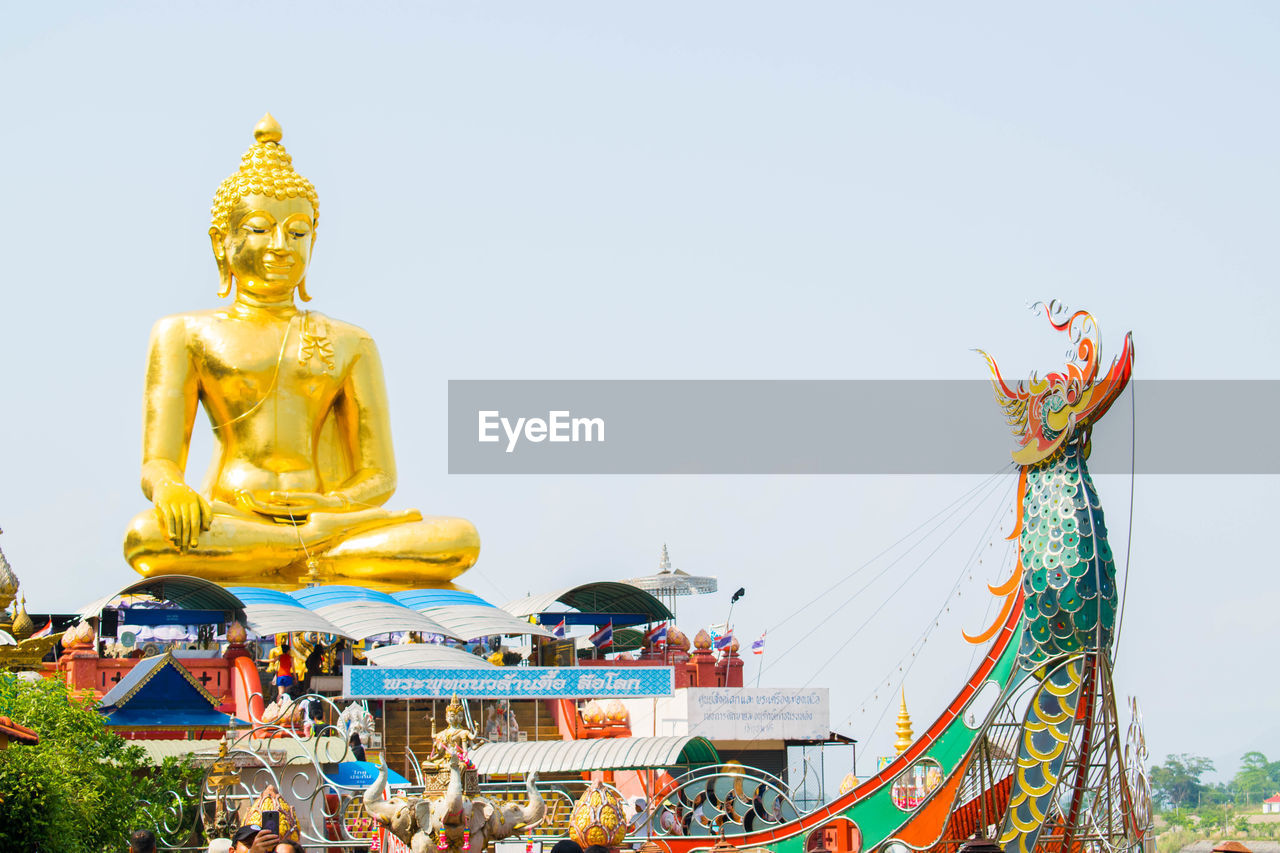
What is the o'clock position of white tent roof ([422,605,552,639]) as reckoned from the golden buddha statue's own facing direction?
The white tent roof is roughly at 11 o'clock from the golden buddha statue.

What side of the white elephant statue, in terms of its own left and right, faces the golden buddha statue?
back

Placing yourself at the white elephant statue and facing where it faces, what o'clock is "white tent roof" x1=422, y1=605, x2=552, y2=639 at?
The white tent roof is roughly at 6 o'clock from the white elephant statue.

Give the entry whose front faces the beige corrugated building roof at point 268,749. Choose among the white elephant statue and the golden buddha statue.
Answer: the golden buddha statue

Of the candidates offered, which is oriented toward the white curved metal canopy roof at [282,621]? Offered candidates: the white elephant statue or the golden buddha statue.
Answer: the golden buddha statue

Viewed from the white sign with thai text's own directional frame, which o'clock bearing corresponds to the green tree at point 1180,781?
The green tree is roughly at 7 o'clock from the white sign with thai text.

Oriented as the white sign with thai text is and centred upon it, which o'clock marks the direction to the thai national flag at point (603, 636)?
The thai national flag is roughly at 4 o'clock from the white sign with thai text.

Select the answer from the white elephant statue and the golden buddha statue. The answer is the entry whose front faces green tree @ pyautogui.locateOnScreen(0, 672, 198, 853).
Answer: the golden buddha statue

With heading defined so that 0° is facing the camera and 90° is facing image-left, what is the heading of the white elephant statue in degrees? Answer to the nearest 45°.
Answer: approximately 0°

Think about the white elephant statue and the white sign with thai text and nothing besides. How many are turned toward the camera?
2

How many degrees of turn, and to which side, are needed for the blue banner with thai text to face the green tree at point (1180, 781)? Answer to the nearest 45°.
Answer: approximately 135° to its left

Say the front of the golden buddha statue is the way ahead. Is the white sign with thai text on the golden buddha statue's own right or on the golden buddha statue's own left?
on the golden buddha statue's own left

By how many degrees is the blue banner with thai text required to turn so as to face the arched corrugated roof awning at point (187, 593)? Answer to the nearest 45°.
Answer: approximately 135° to its right
